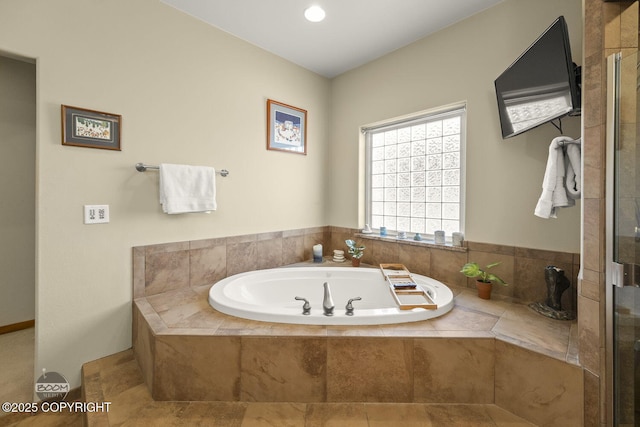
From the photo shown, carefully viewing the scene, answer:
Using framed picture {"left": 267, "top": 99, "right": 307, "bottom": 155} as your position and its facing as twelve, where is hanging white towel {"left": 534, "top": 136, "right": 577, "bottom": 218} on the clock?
The hanging white towel is roughly at 12 o'clock from the framed picture.

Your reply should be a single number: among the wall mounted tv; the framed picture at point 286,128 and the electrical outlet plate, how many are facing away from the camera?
0

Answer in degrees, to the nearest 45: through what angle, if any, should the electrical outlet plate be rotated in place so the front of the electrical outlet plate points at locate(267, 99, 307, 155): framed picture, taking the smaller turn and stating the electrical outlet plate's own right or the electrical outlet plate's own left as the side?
approximately 90° to the electrical outlet plate's own left

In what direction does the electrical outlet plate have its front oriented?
toward the camera

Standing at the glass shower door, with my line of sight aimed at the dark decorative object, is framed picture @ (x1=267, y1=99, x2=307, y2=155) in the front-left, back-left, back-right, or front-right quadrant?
front-left

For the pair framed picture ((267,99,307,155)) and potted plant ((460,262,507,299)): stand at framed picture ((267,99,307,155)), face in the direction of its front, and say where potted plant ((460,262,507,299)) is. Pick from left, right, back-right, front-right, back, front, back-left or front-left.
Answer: front

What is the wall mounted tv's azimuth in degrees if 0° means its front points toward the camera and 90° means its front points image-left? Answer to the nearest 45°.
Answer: approximately 45°

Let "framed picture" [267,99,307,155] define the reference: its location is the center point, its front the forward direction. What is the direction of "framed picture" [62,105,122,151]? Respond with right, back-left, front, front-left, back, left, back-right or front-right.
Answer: right

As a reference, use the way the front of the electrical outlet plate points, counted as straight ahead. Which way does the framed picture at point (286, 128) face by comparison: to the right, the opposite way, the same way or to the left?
the same way

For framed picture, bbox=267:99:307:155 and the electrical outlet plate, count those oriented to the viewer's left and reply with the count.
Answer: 0

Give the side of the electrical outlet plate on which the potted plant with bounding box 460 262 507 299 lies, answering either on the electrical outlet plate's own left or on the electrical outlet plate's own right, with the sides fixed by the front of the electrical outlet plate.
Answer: on the electrical outlet plate's own left

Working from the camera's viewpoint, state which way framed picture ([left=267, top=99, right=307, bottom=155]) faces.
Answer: facing the viewer and to the right of the viewer

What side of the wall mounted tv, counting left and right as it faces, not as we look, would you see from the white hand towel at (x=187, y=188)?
front

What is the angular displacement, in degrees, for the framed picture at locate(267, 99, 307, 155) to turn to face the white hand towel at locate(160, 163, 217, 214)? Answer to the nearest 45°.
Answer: approximately 90° to its right

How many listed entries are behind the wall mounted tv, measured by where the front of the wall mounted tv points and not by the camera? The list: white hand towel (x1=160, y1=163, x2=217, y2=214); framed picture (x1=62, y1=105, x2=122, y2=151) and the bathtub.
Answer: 0

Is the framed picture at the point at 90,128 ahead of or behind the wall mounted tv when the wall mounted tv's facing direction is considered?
ahead
